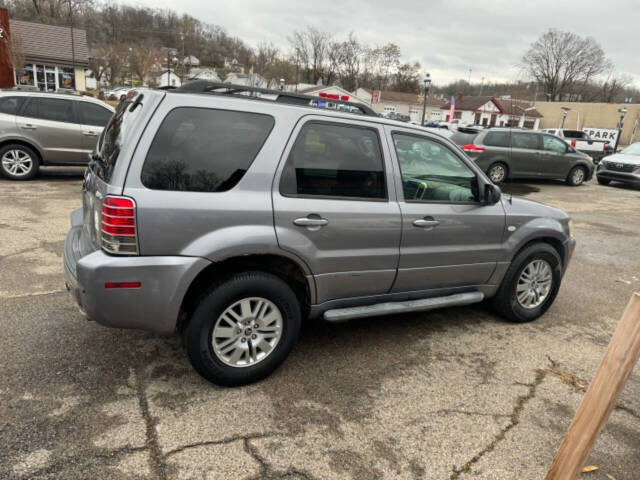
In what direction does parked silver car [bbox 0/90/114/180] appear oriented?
to the viewer's right

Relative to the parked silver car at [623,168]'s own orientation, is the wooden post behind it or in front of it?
in front

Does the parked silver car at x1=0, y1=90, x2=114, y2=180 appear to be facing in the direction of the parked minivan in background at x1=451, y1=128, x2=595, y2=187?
yes

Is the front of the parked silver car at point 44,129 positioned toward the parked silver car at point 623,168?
yes

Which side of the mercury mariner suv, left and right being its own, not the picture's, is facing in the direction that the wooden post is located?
right

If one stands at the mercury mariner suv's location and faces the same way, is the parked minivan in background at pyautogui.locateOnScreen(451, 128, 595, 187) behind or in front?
in front

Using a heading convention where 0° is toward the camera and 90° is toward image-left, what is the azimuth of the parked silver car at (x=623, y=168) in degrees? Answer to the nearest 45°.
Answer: approximately 45°

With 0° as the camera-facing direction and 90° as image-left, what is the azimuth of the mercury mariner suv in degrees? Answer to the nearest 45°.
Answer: approximately 225°

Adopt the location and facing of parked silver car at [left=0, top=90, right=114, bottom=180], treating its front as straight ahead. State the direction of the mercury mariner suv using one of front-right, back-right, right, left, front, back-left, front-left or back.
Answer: right
